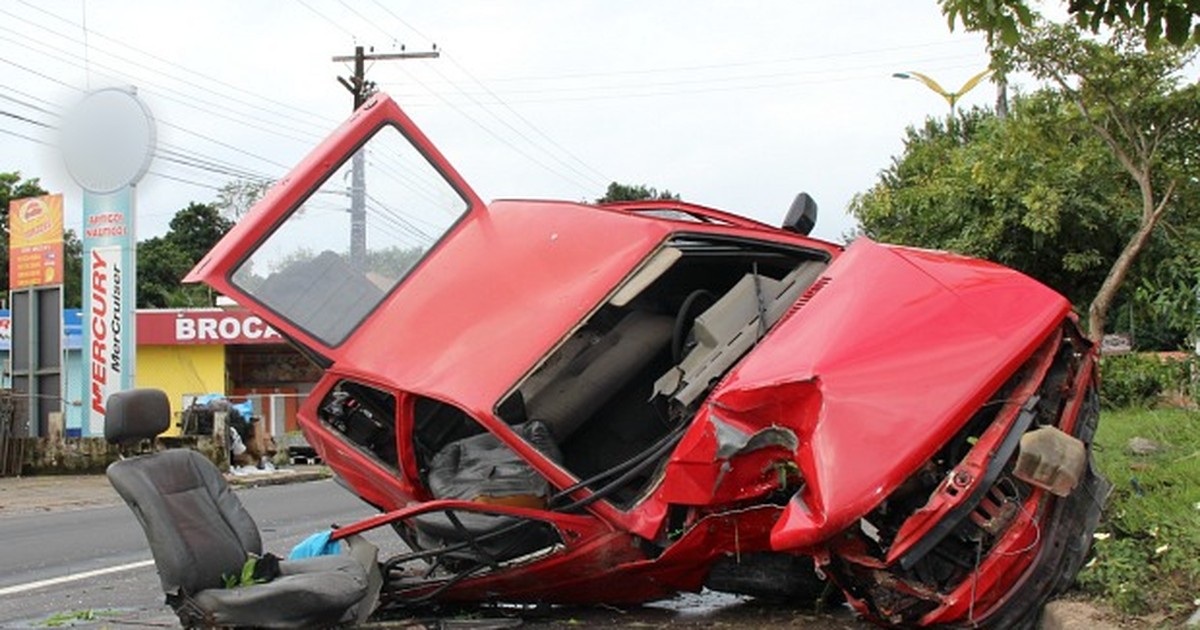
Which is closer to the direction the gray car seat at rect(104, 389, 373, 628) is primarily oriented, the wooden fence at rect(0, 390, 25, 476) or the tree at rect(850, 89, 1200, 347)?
the tree

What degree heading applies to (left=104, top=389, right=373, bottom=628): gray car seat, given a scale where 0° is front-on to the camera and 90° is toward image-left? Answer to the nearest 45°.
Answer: approximately 315°

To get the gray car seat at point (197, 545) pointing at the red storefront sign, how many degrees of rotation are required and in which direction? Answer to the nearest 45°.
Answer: approximately 135° to its left

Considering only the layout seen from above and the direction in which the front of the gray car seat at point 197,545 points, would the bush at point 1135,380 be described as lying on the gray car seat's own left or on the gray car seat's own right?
on the gray car seat's own left

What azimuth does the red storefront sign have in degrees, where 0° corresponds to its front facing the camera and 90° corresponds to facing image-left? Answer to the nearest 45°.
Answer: approximately 0°

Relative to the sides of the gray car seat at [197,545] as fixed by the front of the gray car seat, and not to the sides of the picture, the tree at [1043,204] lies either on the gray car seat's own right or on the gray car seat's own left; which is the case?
on the gray car seat's own left
